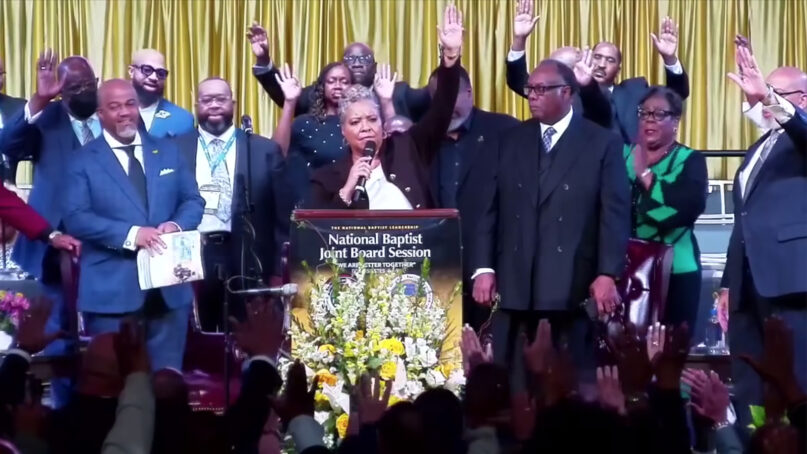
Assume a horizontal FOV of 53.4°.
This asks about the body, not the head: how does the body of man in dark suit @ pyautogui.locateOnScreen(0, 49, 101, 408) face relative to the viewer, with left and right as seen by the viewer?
facing the viewer and to the right of the viewer

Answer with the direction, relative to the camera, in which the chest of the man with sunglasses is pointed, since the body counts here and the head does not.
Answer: toward the camera

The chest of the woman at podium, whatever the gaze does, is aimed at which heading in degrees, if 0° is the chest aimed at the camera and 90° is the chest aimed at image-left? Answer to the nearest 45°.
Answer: approximately 0°

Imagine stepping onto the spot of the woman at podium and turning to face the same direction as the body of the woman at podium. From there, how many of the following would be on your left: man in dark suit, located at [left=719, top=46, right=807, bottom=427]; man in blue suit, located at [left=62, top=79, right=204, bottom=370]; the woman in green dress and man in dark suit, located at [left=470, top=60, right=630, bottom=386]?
3

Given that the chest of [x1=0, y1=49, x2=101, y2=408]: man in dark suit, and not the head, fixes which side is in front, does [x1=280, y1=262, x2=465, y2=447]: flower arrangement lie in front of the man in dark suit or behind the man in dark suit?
in front

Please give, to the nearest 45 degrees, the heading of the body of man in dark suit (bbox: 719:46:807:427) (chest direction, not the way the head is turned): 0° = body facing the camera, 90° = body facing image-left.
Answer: approximately 45°

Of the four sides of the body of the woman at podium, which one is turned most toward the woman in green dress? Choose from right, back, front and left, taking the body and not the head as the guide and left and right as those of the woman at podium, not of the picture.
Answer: left

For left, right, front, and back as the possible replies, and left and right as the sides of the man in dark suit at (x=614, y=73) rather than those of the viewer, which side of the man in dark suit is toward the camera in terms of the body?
front

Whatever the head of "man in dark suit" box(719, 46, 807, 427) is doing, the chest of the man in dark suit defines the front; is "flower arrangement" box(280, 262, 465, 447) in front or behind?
in front

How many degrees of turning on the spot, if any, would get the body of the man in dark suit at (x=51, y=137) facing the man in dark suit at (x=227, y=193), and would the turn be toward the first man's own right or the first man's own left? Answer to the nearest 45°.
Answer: approximately 45° to the first man's own left

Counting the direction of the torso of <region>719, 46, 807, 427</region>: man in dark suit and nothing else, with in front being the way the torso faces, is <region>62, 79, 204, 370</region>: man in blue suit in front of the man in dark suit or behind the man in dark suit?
in front

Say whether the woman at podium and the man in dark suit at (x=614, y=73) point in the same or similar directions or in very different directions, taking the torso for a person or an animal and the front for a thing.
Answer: same or similar directions

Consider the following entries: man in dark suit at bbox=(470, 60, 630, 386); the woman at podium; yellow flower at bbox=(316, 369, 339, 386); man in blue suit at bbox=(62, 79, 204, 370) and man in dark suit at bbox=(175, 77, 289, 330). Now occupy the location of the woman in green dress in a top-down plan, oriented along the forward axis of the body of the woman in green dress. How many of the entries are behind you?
0

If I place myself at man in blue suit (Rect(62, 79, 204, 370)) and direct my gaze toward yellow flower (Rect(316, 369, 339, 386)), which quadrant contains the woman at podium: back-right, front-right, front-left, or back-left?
front-left

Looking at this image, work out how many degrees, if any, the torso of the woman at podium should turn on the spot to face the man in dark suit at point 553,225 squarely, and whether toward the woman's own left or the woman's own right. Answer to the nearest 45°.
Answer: approximately 90° to the woman's own left

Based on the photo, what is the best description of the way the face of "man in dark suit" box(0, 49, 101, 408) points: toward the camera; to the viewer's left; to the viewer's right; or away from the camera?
toward the camera

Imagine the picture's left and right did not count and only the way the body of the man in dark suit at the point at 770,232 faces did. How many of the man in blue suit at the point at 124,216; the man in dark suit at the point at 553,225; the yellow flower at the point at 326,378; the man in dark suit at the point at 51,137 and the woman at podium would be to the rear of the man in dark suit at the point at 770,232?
0

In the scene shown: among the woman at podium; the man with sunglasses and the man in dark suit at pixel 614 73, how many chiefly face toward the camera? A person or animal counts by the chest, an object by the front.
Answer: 3
